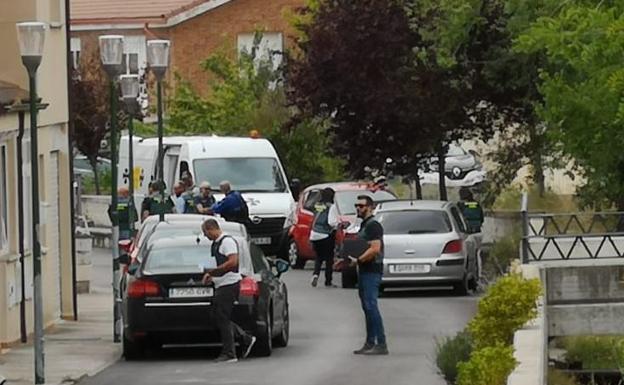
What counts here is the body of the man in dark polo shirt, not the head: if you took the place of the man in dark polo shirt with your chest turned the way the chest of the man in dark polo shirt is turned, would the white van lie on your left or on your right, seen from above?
on your right

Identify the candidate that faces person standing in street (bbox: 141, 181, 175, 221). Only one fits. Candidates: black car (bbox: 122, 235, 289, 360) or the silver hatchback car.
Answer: the black car

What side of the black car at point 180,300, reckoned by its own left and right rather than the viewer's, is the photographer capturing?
back

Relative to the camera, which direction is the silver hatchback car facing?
away from the camera

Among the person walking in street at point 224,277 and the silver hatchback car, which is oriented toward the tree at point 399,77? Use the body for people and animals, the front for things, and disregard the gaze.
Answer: the silver hatchback car

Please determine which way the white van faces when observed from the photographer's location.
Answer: facing the viewer and to the right of the viewer
